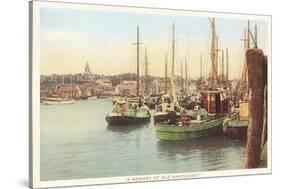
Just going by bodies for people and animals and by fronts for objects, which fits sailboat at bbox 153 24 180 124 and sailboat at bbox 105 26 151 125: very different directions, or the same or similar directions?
same or similar directions
